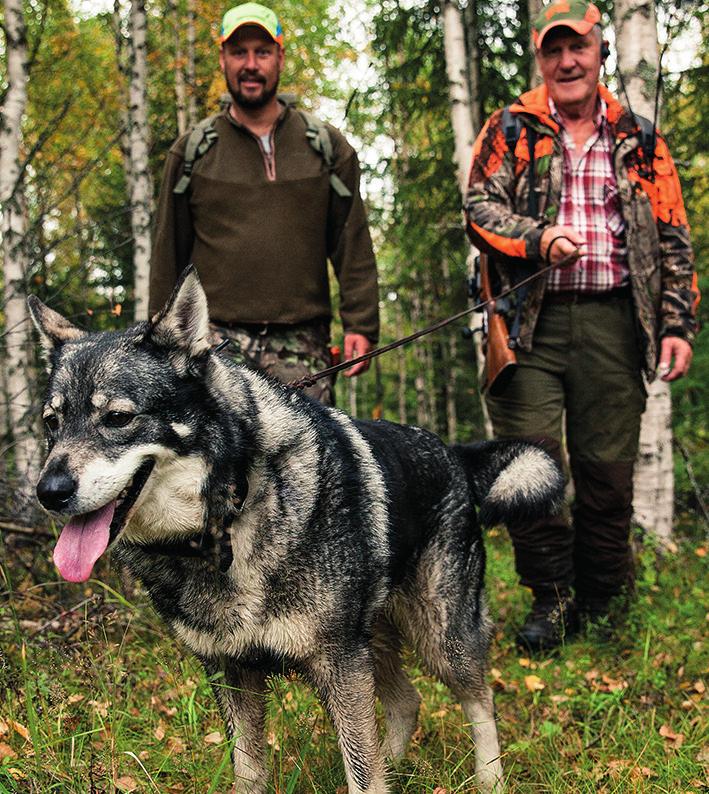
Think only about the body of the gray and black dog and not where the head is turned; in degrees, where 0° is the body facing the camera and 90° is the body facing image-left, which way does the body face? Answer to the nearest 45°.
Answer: approximately 45°

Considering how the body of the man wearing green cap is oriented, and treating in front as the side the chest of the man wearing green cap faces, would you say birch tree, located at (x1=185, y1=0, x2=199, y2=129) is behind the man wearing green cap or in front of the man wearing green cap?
behind

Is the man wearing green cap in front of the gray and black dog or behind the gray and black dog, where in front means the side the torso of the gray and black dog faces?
behind

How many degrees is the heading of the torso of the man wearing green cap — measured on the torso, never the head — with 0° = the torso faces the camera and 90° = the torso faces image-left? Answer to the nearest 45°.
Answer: approximately 0°

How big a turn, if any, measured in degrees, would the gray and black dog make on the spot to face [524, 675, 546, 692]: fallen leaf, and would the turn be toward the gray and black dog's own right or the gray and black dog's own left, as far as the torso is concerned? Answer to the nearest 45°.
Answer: approximately 180°
